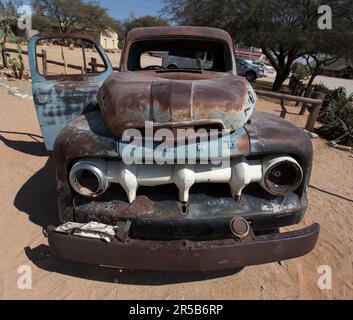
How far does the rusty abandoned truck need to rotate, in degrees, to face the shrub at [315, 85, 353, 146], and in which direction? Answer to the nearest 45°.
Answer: approximately 135° to its left

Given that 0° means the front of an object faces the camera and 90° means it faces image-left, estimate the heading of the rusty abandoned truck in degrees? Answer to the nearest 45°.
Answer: approximately 0°

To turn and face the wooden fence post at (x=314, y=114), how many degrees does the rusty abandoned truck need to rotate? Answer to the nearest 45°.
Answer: approximately 135° to its left

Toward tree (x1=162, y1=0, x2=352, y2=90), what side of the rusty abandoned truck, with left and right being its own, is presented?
back

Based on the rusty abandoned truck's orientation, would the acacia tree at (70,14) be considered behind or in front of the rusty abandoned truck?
behind

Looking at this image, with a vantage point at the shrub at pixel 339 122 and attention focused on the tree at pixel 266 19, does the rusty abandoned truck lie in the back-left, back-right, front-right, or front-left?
back-left
